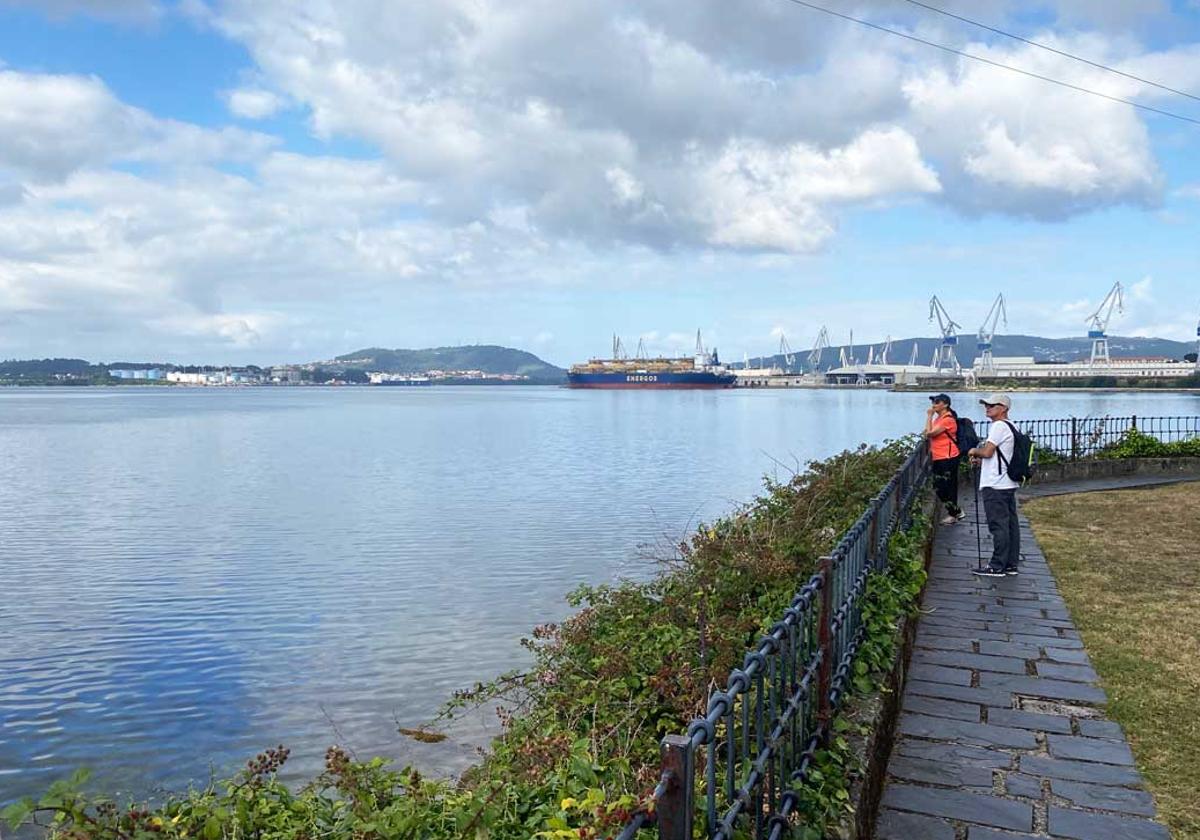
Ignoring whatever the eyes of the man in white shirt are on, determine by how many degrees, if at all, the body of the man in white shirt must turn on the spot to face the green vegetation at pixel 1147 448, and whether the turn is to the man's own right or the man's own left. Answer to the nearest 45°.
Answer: approximately 90° to the man's own right

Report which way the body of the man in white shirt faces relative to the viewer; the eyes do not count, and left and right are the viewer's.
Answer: facing to the left of the viewer

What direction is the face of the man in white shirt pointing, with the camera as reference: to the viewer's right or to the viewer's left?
to the viewer's left
